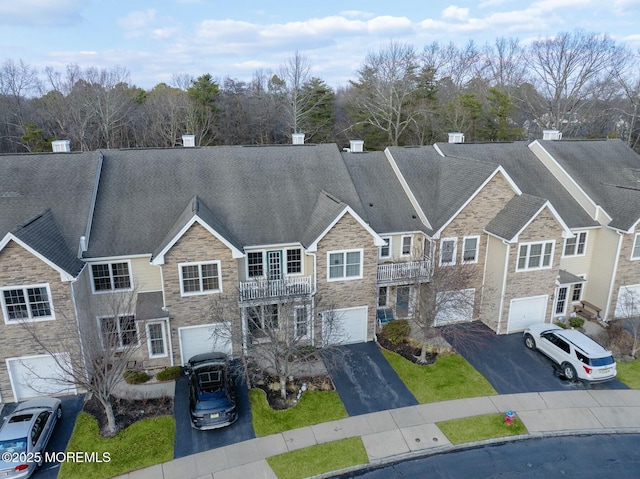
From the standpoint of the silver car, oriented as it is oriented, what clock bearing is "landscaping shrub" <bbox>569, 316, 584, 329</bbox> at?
The landscaping shrub is roughly at 2 o'clock from the silver car.

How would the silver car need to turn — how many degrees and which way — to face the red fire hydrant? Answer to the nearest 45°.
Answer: approximately 90° to its right

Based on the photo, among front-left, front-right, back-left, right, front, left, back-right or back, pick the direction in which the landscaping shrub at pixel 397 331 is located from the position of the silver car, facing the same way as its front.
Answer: front-right

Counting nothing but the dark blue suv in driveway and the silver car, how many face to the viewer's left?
0
